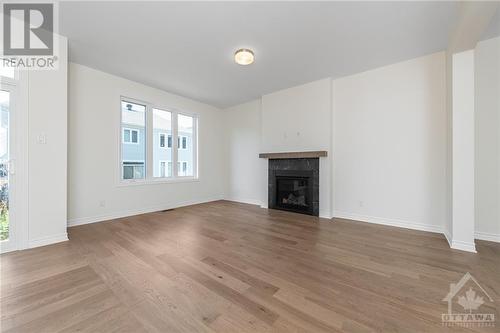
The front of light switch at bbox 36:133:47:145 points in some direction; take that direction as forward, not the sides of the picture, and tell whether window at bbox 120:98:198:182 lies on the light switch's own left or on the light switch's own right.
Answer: on the light switch's own left

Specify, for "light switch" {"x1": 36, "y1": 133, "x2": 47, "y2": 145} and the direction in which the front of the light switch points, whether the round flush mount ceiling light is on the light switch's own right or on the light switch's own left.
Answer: on the light switch's own left

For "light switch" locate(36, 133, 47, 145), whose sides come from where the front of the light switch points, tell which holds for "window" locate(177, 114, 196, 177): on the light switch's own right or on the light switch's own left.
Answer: on the light switch's own left

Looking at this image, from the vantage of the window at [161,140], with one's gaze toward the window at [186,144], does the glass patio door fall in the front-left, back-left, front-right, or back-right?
back-right

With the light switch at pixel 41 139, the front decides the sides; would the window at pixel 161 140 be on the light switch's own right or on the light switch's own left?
on the light switch's own left

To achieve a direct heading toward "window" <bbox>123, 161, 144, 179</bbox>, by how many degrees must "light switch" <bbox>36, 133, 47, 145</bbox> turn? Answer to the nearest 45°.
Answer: approximately 135° to its left
